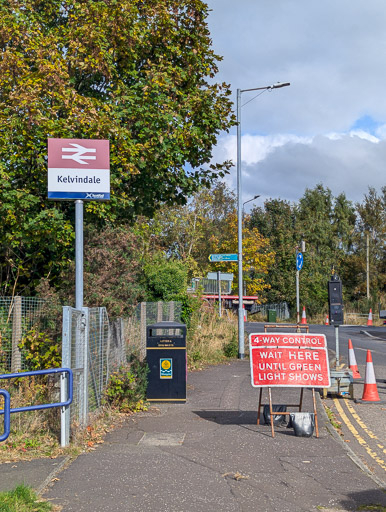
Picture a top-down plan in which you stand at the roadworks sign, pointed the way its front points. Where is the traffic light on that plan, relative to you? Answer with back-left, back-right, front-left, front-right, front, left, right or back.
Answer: back

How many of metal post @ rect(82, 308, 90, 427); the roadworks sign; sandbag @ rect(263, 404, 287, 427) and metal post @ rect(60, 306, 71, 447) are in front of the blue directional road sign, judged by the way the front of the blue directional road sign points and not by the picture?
4

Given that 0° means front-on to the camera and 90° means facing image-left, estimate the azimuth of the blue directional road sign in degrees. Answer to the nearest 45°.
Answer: approximately 0°
